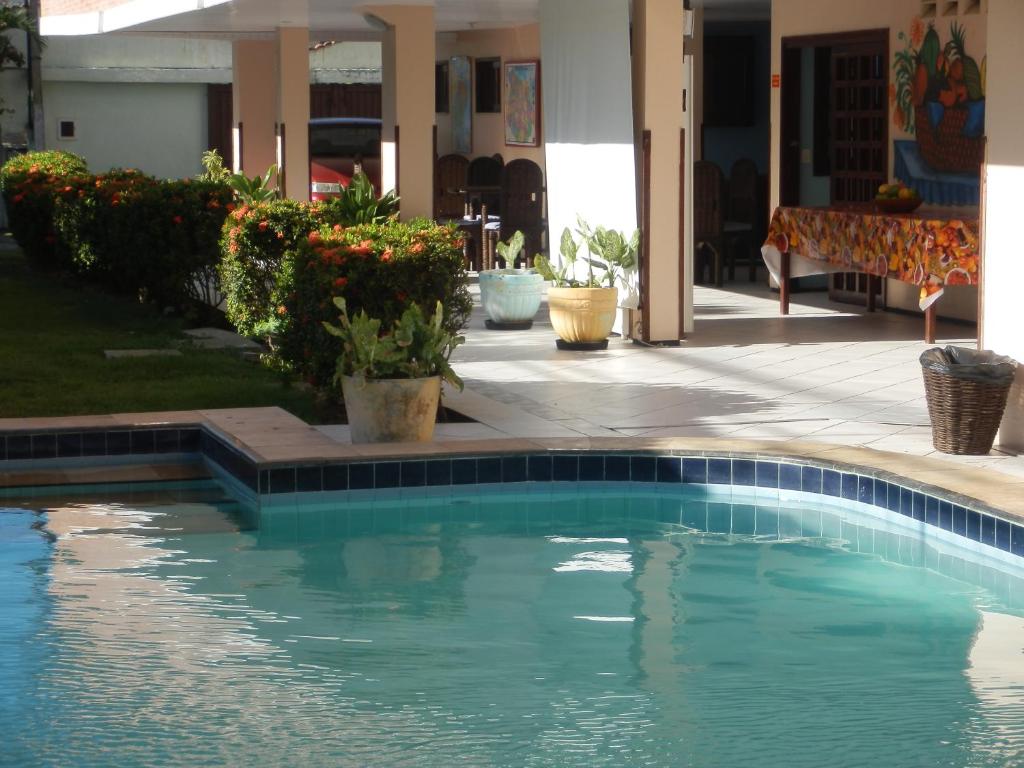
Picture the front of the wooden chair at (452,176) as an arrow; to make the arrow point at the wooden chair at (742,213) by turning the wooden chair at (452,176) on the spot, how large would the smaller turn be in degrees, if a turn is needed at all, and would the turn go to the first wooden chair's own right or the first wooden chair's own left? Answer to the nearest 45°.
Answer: approximately 45° to the first wooden chair's own left

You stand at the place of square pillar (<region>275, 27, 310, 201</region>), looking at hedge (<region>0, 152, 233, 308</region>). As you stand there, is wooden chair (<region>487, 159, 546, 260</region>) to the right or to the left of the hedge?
left

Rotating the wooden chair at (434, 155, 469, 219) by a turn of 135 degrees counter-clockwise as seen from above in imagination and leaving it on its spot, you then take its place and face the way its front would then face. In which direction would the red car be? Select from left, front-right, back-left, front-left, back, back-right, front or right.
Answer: left

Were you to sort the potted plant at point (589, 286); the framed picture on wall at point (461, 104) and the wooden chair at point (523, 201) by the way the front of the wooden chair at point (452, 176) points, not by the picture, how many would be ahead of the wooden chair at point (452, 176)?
2

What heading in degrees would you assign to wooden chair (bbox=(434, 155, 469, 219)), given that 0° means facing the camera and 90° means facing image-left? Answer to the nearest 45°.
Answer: approximately 0°

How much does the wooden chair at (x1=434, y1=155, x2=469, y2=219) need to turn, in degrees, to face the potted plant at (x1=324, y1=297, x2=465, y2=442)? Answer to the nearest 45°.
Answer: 0° — it already faces it
